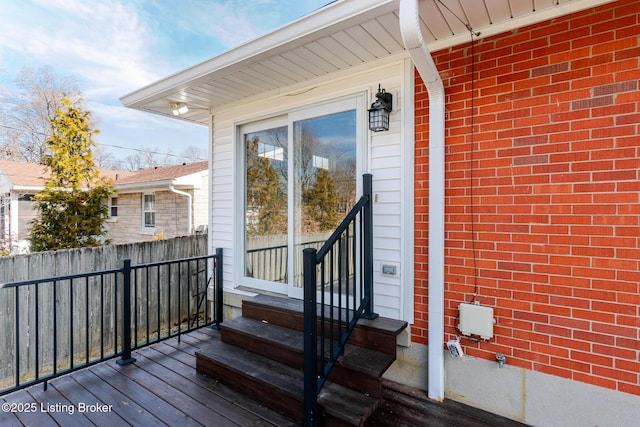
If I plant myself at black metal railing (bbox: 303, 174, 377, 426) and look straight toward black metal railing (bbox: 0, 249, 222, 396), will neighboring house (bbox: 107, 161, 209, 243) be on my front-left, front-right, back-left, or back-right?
front-right

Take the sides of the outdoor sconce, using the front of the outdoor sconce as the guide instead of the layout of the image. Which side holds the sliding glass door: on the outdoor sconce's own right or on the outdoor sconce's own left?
on the outdoor sconce's own right

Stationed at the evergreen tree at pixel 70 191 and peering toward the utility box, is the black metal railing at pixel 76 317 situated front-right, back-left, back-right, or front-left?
front-right

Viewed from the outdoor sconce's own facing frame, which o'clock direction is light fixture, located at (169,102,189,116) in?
The light fixture is roughly at 2 o'clock from the outdoor sconce.

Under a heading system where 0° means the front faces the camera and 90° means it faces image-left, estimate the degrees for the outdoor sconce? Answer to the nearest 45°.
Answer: approximately 45°

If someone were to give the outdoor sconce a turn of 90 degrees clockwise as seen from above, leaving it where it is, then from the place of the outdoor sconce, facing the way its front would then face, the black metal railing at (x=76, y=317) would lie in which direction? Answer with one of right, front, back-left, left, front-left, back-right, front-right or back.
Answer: front-left

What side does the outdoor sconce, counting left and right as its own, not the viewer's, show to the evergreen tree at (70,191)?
right

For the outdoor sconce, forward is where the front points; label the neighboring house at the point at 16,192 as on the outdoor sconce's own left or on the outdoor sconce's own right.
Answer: on the outdoor sconce's own right

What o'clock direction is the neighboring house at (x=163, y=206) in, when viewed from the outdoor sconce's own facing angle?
The neighboring house is roughly at 3 o'clock from the outdoor sconce.
